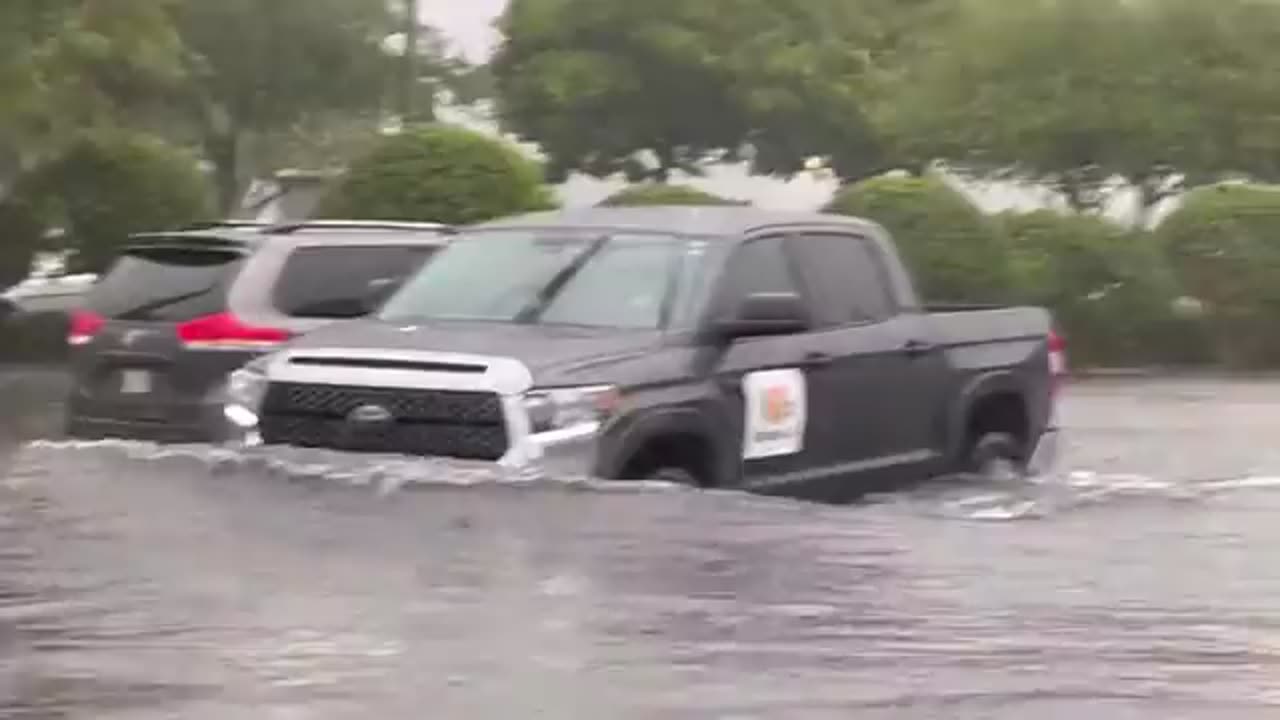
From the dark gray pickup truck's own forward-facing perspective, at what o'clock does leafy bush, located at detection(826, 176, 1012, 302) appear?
The leafy bush is roughly at 5 o'clock from the dark gray pickup truck.

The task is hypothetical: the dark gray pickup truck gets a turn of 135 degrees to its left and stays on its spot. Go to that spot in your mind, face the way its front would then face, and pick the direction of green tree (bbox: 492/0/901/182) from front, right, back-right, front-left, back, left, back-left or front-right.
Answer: left

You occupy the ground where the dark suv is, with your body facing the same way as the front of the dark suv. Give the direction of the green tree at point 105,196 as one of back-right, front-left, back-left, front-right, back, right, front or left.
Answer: front-left

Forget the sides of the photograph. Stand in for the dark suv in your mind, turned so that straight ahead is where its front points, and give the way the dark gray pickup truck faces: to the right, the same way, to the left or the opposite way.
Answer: the opposite way

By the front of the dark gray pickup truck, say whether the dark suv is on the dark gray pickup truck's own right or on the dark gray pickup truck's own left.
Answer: on the dark gray pickup truck's own right

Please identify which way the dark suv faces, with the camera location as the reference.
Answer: facing away from the viewer and to the right of the viewer

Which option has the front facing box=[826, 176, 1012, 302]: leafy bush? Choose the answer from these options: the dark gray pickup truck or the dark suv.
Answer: the dark suv

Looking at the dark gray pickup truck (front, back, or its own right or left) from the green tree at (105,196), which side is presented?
right

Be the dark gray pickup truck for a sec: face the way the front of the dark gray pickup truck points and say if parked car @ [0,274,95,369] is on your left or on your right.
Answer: on your right

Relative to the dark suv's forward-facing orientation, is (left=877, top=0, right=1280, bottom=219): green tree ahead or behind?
ahead

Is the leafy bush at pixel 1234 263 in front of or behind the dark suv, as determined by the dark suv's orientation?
in front

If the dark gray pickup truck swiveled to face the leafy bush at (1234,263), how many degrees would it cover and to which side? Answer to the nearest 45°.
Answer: approximately 180°

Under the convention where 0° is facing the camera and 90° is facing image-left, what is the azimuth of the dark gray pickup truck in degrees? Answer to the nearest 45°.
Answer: approximately 45°

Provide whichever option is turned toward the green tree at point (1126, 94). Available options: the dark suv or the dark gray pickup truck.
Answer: the dark suv

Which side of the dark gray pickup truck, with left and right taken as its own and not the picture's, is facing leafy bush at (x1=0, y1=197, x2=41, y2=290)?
right
